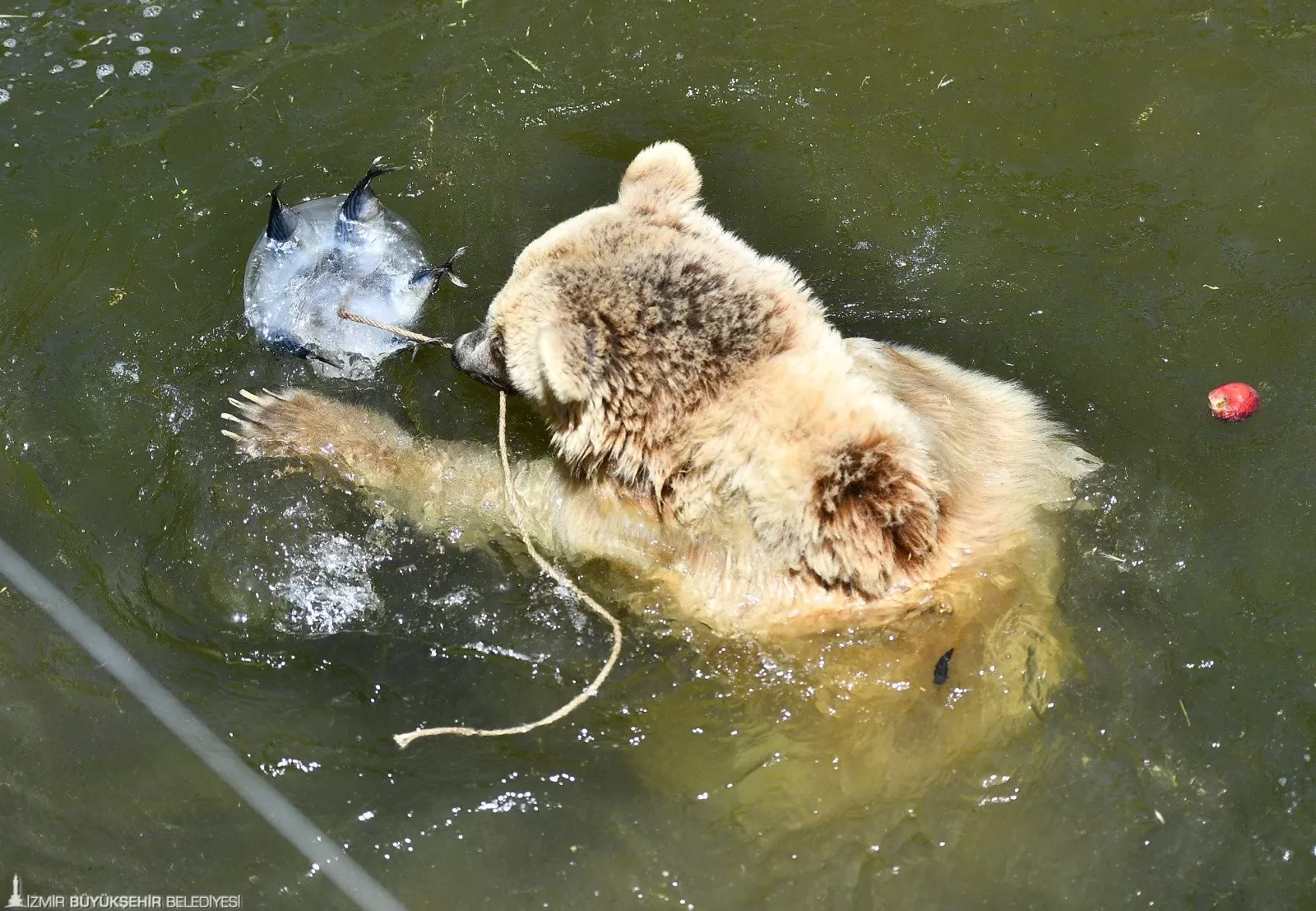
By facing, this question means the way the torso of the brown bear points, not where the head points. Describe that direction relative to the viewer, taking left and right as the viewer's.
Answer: facing away from the viewer and to the left of the viewer

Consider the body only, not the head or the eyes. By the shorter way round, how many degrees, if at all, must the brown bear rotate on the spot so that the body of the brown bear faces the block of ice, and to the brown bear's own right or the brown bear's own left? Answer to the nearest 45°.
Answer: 0° — it already faces it

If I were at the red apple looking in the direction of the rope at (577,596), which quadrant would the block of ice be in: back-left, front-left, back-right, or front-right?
front-right

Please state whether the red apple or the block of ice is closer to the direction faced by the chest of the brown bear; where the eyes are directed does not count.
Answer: the block of ice
